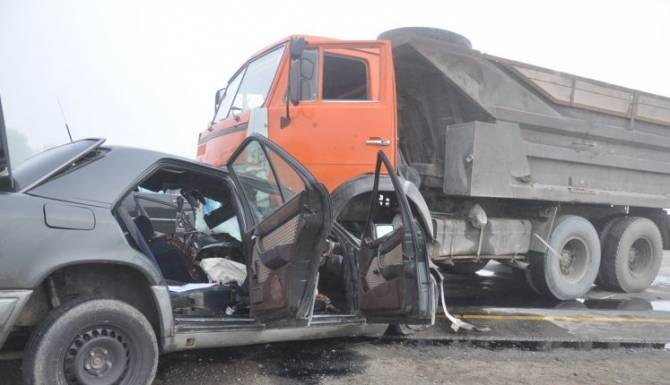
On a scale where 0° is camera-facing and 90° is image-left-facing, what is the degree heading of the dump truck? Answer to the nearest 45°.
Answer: approximately 45°

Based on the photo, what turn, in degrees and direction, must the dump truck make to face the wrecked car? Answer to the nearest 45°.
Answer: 0° — it already faces it
